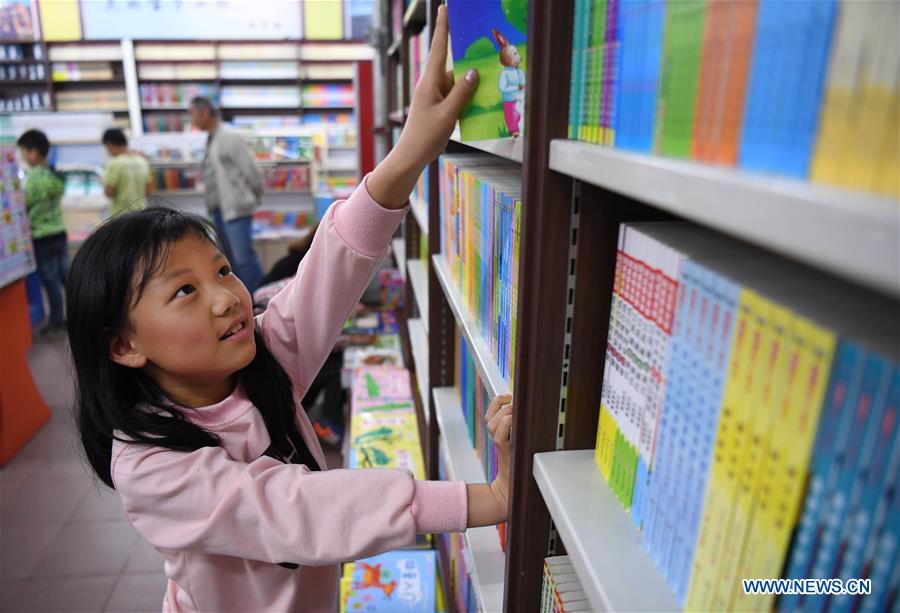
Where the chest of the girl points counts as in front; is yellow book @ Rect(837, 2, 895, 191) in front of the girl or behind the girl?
in front

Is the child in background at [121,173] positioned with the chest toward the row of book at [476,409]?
no

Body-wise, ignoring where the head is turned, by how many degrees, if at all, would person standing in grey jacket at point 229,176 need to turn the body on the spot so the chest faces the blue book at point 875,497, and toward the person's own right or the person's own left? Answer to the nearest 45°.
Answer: approximately 90° to the person's own left

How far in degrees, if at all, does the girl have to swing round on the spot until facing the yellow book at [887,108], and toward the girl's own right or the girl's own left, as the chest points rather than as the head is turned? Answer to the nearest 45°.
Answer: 0° — they already face it

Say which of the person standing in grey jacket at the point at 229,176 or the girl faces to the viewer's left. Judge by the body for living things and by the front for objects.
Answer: the person standing in grey jacket

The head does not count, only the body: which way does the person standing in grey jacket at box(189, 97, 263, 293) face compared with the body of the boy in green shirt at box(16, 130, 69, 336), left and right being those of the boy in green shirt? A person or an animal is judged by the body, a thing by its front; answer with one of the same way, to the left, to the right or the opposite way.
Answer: the same way

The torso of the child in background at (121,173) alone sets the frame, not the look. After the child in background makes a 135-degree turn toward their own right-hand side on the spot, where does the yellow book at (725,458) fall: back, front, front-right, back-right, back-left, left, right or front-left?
right

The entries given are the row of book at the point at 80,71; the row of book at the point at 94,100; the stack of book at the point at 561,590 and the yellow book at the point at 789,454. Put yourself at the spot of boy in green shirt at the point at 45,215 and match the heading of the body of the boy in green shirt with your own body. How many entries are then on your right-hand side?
2

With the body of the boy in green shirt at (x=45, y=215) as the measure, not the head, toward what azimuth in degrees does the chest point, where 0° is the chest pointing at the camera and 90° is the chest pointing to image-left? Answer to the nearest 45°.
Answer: approximately 90°

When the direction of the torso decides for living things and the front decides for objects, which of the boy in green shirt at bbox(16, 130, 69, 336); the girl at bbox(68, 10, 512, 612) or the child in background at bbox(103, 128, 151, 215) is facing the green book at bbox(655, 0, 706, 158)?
the girl

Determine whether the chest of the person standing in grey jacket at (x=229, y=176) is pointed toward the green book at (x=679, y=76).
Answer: no

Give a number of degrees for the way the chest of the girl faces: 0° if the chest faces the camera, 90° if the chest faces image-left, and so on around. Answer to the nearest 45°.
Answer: approximately 315°

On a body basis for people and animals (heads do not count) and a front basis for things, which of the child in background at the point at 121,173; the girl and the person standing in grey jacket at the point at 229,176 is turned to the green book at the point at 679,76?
the girl

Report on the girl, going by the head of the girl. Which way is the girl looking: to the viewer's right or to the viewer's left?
to the viewer's right
